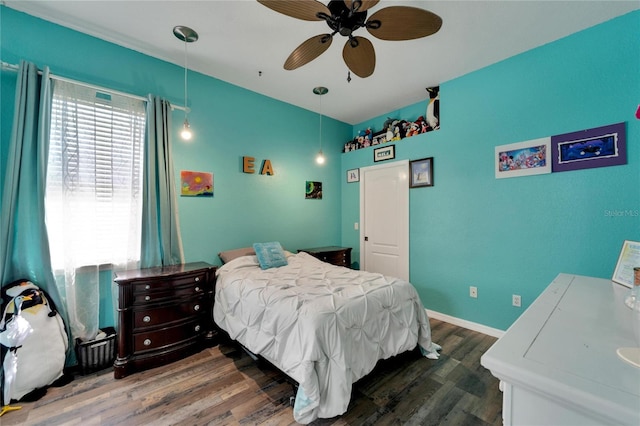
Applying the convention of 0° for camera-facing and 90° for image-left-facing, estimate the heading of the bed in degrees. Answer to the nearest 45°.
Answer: approximately 315°

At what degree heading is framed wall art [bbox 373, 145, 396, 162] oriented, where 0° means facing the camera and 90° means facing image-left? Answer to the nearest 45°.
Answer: approximately 45°

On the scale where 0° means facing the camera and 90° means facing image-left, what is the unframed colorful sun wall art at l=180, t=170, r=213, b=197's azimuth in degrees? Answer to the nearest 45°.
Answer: approximately 315°

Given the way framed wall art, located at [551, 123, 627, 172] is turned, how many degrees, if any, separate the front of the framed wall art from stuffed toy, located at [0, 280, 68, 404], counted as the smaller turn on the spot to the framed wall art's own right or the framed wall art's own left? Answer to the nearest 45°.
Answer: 0° — it already faces it

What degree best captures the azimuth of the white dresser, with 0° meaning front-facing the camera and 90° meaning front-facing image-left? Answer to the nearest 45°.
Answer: approximately 135°
